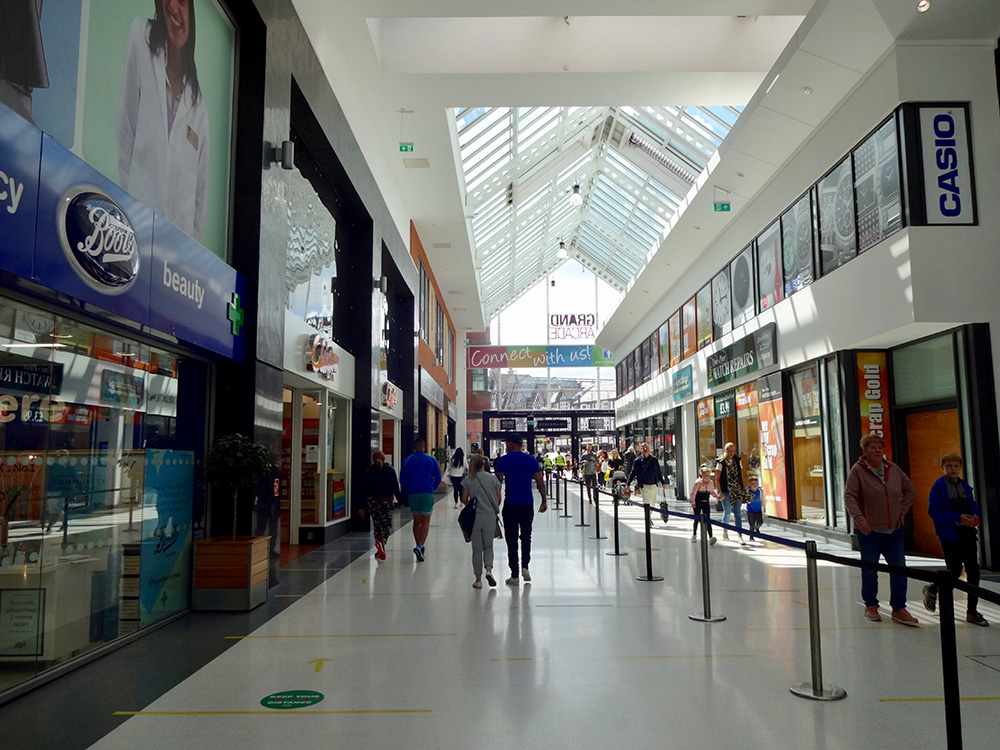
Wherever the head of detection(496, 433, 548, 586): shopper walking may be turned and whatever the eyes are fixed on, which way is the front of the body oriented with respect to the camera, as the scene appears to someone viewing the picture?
away from the camera

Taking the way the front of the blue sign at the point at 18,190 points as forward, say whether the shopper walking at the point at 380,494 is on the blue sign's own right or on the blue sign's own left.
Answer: on the blue sign's own left

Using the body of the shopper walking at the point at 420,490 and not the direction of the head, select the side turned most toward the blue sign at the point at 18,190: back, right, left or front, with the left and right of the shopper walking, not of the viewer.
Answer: back

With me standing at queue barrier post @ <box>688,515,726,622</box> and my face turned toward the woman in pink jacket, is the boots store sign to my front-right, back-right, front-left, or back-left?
back-right

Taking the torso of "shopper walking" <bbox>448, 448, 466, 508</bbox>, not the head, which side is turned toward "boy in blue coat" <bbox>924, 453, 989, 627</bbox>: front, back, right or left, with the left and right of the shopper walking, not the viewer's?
back

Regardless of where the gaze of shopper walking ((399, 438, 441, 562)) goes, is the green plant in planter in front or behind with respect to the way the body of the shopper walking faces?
behind

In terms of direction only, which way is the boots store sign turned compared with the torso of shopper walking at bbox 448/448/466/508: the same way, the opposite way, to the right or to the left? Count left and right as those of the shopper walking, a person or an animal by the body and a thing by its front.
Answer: to the right

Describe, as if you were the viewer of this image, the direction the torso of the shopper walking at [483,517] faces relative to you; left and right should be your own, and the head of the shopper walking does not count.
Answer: facing away from the viewer

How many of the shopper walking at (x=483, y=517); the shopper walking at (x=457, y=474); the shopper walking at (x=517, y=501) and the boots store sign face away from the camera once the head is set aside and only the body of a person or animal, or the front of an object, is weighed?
3

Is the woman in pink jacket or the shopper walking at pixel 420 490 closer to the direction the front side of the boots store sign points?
the woman in pink jacket

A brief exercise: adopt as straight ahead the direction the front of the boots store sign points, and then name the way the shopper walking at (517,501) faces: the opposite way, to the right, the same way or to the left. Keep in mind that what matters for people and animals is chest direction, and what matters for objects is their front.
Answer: to the left
